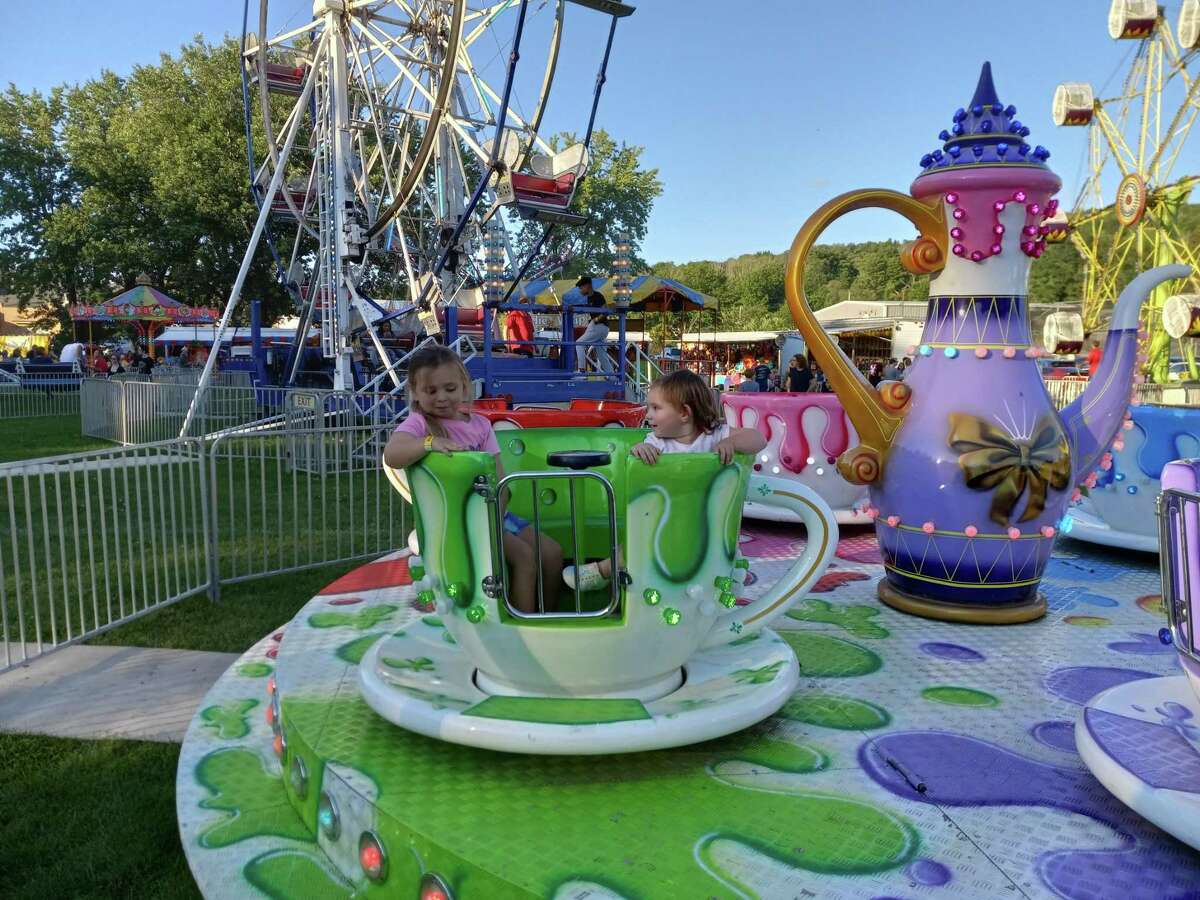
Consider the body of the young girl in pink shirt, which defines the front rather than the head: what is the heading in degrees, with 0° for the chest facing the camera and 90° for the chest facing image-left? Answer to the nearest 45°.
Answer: approximately 315°

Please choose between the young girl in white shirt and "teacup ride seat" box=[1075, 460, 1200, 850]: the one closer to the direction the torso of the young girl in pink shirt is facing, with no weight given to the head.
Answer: the teacup ride seat

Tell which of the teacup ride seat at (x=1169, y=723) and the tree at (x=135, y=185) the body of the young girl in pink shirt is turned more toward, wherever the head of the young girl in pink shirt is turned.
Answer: the teacup ride seat

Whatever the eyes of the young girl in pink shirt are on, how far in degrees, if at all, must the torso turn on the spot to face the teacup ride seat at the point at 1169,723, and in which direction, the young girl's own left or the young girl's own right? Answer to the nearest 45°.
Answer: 0° — they already face it

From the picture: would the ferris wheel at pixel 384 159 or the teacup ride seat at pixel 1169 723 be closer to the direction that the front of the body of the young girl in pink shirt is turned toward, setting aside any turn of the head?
the teacup ride seat

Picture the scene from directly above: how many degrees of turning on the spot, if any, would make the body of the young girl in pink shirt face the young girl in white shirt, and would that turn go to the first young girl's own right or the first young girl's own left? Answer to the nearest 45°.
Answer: approximately 45° to the first young girl's own left
